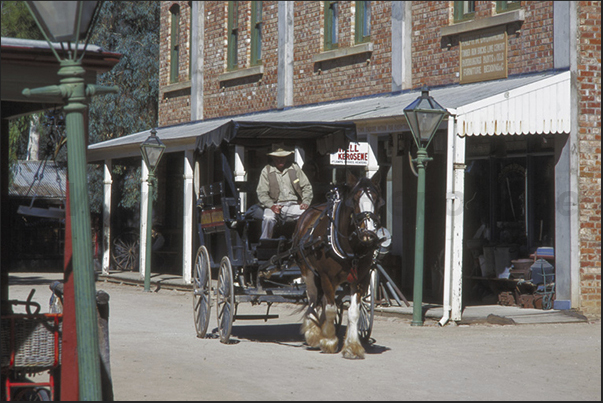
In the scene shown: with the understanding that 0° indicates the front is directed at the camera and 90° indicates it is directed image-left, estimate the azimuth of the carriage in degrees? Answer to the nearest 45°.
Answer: approximately 0°

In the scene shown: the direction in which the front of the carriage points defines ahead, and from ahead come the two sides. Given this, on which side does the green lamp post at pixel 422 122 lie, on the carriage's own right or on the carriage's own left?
on the carriage's own left

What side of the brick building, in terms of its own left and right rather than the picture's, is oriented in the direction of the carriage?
front

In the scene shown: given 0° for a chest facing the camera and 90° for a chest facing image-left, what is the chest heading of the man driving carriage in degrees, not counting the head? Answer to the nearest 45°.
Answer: approximately 0°

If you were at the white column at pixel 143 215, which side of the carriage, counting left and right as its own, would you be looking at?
back

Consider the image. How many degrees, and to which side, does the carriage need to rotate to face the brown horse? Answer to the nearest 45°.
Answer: approximately 45° to its left

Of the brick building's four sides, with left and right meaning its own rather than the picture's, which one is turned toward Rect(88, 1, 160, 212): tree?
right
